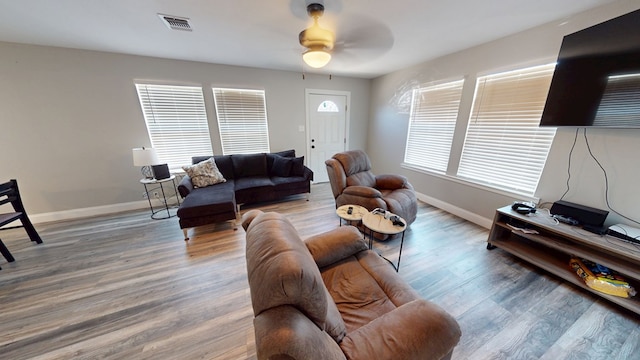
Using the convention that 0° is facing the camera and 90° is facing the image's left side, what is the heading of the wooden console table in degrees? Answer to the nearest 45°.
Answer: approximately 45°

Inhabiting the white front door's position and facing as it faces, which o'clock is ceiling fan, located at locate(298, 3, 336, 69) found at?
The ceiling fan is roughly at 12 o'clock from the white front door.

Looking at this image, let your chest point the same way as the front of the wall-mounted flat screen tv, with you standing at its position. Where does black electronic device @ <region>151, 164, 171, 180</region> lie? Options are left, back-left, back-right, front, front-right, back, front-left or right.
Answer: front

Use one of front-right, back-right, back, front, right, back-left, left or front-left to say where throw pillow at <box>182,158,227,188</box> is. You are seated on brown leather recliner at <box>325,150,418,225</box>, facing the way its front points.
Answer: back-right

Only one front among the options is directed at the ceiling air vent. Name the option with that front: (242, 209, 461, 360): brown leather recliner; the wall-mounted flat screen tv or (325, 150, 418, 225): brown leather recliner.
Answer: the wall-mounted flat screen tv

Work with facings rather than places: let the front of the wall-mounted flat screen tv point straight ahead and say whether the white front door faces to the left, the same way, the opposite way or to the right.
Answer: to the left

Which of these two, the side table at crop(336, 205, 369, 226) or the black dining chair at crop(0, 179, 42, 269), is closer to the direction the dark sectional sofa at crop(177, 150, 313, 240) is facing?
the side table

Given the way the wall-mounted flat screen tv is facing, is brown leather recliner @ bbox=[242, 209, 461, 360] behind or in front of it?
in front

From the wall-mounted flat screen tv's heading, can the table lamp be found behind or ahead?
ahead

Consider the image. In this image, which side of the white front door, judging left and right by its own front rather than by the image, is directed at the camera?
front

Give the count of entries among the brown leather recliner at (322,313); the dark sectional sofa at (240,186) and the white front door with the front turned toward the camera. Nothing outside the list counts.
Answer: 2

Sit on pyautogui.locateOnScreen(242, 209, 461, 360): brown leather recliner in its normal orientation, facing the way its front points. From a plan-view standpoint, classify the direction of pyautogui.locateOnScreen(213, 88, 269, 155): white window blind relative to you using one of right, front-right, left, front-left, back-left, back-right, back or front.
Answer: left

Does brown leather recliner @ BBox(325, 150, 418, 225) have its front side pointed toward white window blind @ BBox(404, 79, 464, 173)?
no

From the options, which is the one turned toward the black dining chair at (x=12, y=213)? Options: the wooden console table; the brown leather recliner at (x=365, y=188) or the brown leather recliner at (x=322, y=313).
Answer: the wooden console table

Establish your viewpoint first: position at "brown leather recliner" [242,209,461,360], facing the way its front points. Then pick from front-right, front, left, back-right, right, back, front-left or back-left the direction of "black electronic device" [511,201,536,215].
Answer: front

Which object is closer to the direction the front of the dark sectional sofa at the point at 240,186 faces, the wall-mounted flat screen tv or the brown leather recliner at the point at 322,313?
the brown leather recliner

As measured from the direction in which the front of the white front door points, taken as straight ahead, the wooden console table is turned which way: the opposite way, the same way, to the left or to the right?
to the right

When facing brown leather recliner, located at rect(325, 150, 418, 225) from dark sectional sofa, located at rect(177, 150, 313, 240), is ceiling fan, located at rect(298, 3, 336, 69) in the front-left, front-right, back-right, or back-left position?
front-right

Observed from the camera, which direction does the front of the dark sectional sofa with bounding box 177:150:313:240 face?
facing the viewer

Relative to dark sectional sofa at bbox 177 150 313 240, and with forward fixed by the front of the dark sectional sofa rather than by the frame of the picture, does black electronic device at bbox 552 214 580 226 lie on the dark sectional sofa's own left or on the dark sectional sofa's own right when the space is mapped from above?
on the dark sectional sofa's own left

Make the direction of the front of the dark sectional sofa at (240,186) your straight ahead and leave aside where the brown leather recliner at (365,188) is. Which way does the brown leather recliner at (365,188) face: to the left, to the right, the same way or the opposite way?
the same way

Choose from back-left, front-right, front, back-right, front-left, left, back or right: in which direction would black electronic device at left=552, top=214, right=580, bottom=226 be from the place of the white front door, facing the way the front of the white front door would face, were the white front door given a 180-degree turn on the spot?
back-right
